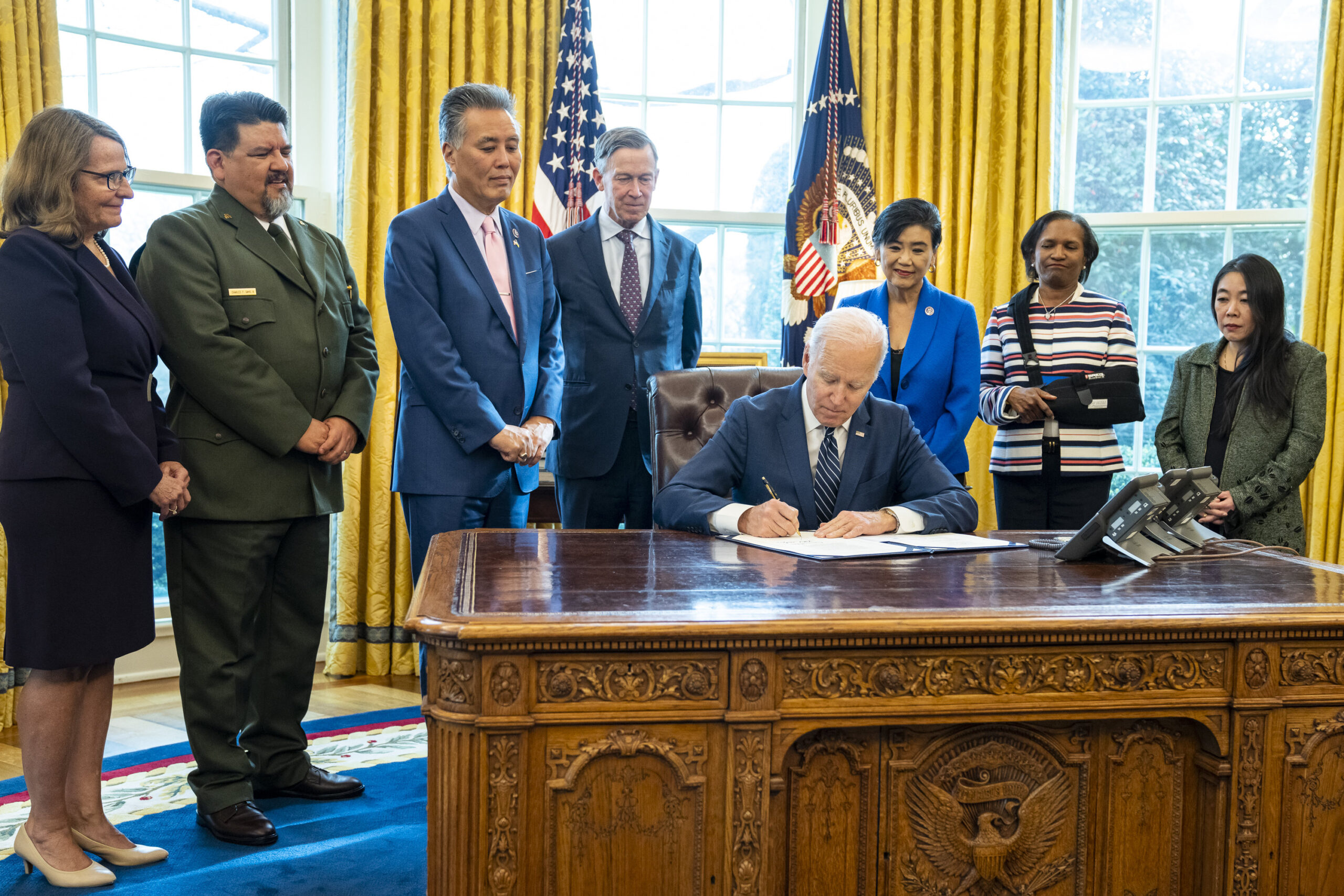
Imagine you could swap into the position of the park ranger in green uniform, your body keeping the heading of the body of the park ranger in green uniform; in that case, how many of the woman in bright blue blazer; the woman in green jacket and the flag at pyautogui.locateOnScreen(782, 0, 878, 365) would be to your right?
0

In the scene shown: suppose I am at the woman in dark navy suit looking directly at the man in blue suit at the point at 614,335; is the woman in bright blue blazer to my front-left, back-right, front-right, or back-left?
front-right

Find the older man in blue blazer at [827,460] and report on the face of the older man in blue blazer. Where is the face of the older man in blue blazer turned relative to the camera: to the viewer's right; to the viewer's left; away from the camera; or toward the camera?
toward the camera

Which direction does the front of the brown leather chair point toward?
toward the camera

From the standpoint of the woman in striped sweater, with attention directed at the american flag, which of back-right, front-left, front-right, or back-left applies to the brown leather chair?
front-left

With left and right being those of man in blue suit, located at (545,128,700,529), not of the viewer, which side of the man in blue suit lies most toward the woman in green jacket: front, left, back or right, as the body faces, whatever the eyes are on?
left

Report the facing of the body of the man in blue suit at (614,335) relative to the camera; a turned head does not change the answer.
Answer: toward the camera

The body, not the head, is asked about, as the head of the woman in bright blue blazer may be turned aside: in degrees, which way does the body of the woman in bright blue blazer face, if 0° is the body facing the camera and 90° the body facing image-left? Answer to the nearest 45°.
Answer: approximately 45°

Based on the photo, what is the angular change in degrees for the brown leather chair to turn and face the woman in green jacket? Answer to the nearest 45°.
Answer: approximately 90° to its left

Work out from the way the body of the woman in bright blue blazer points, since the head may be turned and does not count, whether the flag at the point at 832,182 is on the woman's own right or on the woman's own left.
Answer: on the woman's own right

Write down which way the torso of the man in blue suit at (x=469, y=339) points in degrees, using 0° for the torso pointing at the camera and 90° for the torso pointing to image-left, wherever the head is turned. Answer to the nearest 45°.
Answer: approximately 315°

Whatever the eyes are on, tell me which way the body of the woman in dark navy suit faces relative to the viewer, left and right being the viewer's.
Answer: facing to the right of the viewer

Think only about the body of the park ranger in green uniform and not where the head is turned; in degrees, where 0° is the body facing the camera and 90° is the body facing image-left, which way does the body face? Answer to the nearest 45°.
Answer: approximately 315°

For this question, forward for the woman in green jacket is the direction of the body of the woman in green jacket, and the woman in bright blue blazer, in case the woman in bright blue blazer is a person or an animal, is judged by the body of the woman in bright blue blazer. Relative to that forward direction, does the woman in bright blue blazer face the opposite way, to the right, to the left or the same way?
the same way

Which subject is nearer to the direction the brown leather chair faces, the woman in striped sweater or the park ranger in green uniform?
the park ranger in green uniform

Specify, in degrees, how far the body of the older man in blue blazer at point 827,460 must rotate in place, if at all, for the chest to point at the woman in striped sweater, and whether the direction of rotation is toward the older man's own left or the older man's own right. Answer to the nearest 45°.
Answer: approximately 135° to the older man's own left

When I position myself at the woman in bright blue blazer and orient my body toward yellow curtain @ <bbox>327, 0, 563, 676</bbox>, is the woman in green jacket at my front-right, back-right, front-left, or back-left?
back-right
